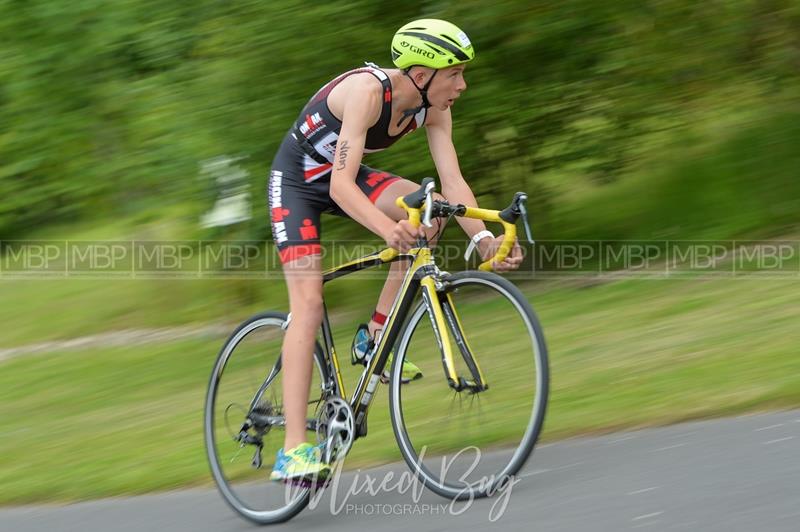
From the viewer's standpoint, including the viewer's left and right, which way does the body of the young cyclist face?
facing the viewer and to the right of the viewer

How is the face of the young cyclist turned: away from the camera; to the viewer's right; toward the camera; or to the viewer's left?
to the viewer's right
